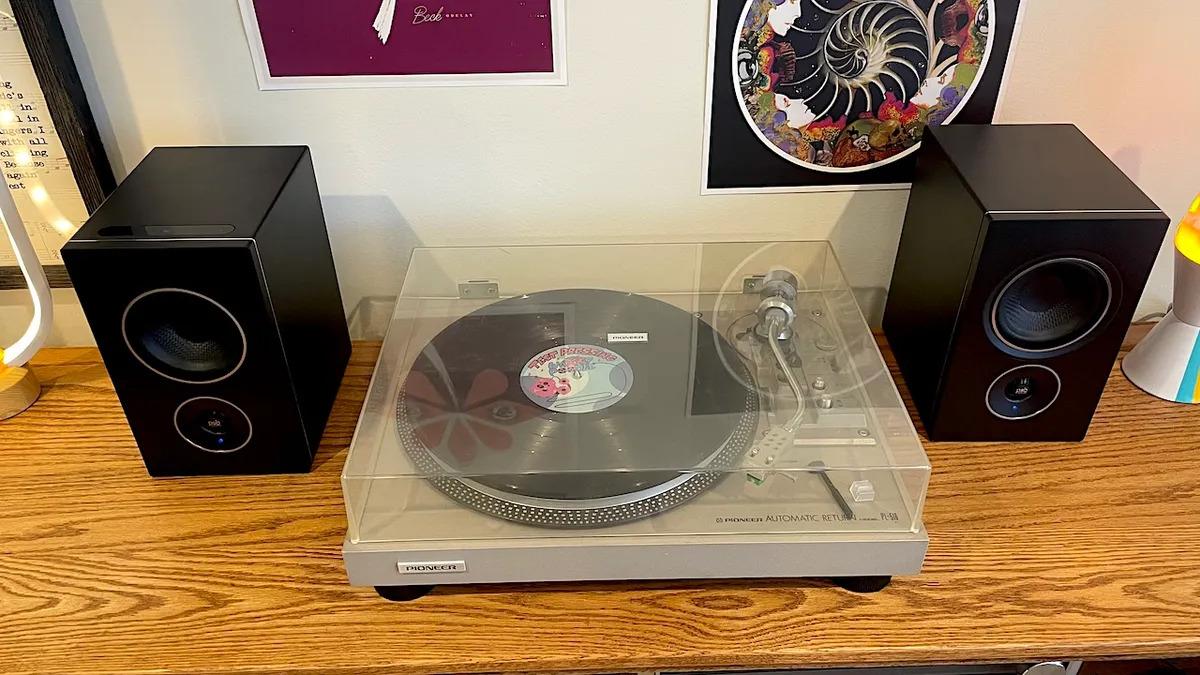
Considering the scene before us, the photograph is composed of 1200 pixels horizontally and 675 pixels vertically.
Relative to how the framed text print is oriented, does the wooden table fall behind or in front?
in front

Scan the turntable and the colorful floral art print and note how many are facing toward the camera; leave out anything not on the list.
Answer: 2

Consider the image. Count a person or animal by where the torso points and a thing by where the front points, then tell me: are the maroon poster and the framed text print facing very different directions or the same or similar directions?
same or similar directions

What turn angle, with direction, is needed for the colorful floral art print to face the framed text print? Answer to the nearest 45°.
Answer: approximately 90° to its right

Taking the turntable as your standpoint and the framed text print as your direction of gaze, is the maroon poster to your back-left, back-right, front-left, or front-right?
front-right

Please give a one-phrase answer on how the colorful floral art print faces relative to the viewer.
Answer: facing the viewer

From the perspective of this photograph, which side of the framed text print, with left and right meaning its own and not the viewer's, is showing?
front

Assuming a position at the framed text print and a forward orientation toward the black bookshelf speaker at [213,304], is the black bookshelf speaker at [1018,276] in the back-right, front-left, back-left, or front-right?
front-left

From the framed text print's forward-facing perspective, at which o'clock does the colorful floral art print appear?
The colorful floral art print is roughly at 10 o'clock from the framed text print.
